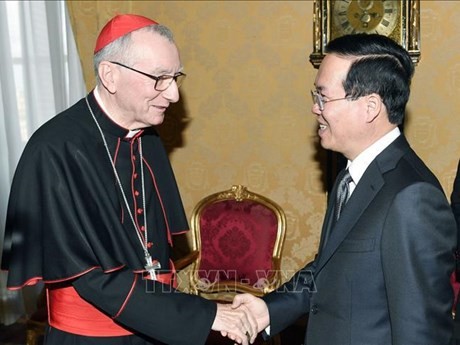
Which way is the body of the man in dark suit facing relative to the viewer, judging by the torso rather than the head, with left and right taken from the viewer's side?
facing to the left of the viewer

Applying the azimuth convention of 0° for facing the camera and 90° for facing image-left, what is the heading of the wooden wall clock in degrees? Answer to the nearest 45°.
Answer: approximately 0°

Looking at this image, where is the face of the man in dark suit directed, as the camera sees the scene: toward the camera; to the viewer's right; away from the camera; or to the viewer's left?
to the viewer's left
